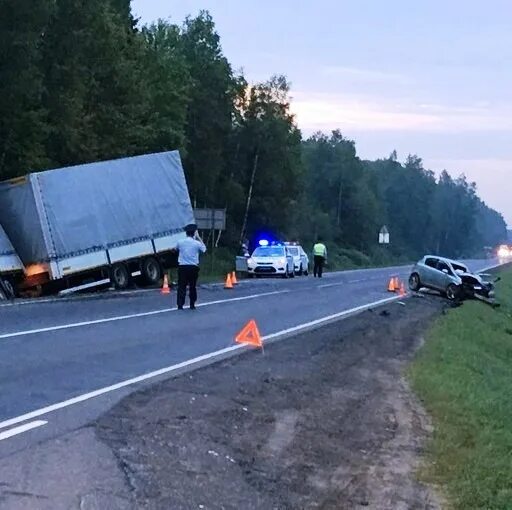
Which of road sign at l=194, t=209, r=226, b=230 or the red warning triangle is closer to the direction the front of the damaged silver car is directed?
the red warning triangle

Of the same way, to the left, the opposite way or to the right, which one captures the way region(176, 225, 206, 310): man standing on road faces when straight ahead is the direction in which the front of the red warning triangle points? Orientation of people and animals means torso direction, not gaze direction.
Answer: the opposite way

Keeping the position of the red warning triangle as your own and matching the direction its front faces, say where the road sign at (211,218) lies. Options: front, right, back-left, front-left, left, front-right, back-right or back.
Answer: back

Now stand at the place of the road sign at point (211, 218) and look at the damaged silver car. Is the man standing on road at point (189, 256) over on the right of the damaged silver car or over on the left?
right

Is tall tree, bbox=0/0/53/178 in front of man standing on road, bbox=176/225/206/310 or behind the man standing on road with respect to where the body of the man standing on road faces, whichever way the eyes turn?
in front

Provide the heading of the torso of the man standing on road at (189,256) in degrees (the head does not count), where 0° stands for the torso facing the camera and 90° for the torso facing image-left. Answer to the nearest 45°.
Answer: approximately 180°

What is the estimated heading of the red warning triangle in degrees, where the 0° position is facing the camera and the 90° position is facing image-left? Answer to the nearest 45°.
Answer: approximately 0°

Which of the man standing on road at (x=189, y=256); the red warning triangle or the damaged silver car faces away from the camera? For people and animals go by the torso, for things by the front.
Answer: the man standing on road

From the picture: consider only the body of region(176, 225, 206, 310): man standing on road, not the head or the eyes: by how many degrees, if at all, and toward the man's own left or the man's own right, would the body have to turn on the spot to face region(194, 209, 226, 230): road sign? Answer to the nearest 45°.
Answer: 0° — they already face it

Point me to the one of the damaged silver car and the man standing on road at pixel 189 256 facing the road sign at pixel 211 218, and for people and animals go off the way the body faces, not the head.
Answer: the man standing on road

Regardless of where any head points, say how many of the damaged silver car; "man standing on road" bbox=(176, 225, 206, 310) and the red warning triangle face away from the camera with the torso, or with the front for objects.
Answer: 1

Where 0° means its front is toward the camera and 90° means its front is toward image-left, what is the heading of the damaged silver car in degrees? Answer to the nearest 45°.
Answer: approximately 315°
